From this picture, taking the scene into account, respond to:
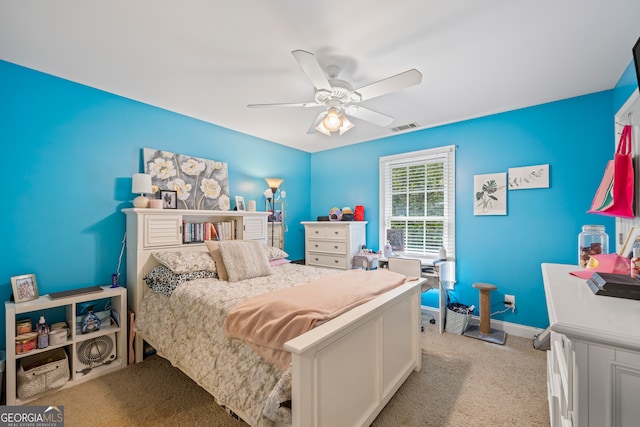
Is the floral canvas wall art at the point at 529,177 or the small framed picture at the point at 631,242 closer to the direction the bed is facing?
the small framed picture

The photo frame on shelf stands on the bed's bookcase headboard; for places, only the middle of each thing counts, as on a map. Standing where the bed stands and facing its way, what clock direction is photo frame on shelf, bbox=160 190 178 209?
The photo frame on shelf is roughly at 6 o'clock from the bed.

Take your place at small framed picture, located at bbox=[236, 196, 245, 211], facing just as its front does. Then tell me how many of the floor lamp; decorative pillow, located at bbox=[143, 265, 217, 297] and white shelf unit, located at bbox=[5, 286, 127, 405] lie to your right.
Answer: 2

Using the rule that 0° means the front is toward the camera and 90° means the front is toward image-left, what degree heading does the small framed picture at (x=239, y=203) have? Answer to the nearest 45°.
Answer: approximately 315°

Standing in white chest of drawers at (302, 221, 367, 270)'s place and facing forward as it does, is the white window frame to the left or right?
on its left

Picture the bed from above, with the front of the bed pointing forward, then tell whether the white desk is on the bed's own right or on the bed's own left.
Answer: on the bed's own left

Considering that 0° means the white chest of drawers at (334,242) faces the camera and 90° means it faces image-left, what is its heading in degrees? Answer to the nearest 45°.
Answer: approximately 45°

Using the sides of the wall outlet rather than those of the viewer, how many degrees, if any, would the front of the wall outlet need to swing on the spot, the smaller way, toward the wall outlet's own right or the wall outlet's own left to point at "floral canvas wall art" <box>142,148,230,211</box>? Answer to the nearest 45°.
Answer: approximately 45° to the wall outlet's own right
